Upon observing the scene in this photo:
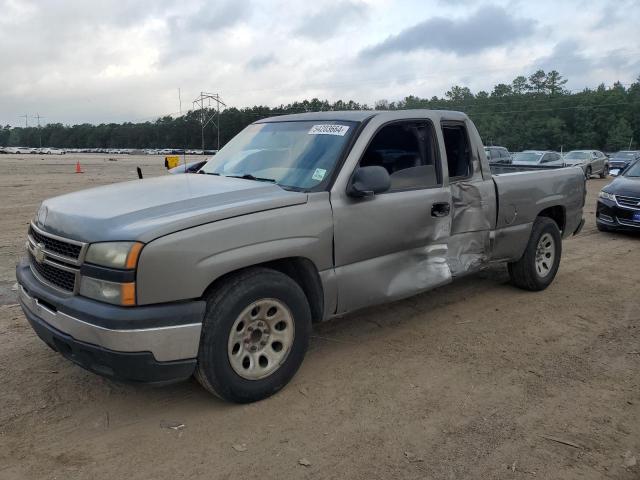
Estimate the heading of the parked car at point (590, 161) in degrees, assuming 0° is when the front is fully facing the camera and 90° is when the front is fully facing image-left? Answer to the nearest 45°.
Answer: approximately 45°

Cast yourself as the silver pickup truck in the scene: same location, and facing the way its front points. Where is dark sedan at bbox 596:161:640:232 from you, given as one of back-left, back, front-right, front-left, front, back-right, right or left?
back

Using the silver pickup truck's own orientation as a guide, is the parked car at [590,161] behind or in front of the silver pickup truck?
behind
